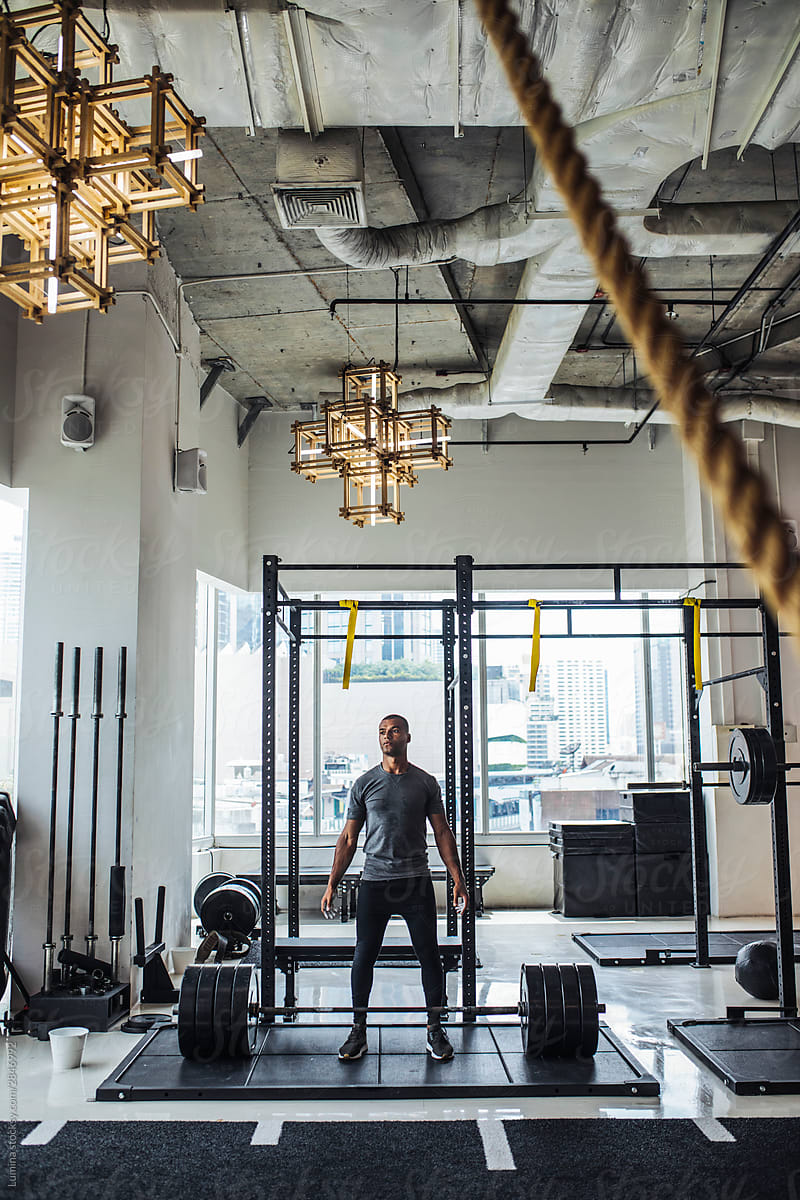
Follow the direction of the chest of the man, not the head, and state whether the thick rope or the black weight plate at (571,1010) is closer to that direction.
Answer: the thick rope

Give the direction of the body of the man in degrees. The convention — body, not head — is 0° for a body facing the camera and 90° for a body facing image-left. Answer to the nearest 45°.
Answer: approximately 0°

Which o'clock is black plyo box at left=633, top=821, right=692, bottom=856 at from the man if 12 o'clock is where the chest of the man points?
The black plyo box is roughly at 7 o'clock from the man.

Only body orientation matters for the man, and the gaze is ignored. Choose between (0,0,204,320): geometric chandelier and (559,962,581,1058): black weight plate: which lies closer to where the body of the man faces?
the geometric chandelier
